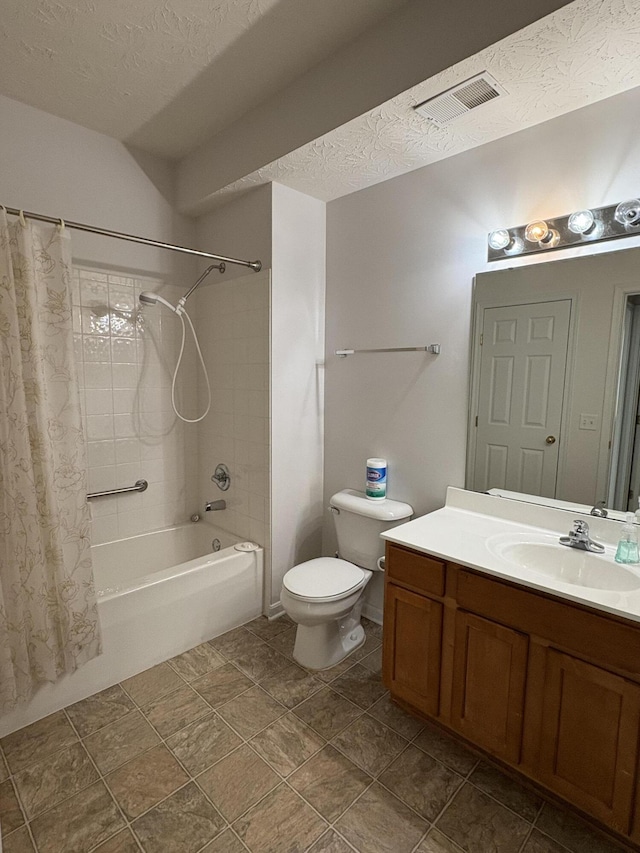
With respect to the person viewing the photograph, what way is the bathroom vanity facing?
facing the viewer and to the left of the viewer

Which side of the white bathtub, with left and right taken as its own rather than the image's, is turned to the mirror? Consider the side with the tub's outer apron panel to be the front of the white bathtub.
front

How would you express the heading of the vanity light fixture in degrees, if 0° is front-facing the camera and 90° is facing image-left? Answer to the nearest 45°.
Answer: approximately 45°

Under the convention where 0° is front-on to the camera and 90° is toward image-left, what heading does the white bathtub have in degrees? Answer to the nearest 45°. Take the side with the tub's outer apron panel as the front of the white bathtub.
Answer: approximately 315°

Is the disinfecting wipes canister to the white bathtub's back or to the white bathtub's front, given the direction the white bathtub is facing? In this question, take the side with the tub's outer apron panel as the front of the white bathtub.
to the front

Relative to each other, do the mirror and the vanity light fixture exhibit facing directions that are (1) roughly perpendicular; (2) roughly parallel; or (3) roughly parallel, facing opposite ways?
roughly parallel

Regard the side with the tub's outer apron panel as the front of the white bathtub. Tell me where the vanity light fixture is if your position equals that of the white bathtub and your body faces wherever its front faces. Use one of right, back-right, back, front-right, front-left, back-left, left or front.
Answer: front

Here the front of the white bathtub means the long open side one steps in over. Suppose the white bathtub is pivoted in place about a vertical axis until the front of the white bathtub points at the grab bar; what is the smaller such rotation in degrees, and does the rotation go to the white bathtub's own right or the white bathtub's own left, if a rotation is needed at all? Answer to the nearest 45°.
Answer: approximately 135° to the white bathtub's own left

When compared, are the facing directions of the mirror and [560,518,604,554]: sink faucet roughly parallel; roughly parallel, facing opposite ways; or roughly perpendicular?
roughly parallel

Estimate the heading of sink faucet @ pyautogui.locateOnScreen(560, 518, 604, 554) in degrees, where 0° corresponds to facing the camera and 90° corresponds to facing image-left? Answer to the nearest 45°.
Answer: approximately 45°

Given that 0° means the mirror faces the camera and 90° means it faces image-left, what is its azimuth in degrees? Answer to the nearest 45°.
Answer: approximately 45°

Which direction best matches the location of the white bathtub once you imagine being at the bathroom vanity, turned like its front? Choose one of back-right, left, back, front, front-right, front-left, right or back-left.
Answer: front-right
